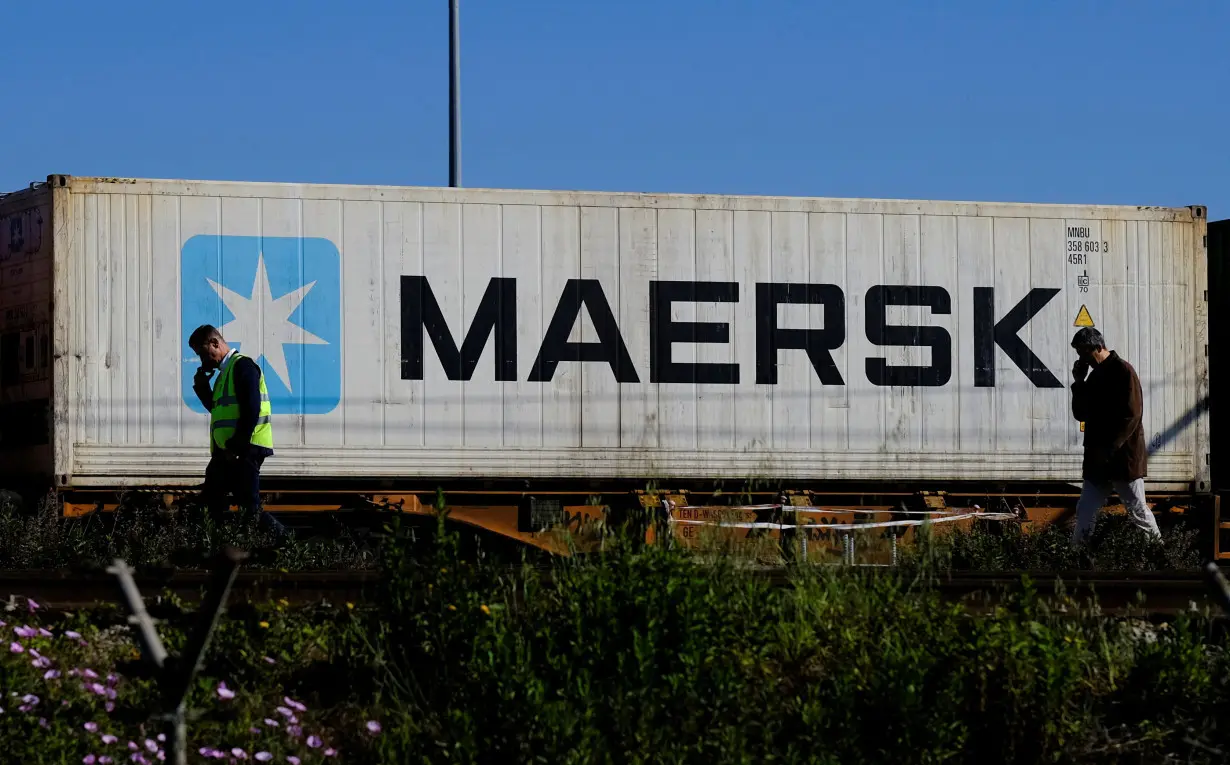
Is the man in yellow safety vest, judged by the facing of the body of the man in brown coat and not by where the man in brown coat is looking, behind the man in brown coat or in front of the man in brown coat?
in front

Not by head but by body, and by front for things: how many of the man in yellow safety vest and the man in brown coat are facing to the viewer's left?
2

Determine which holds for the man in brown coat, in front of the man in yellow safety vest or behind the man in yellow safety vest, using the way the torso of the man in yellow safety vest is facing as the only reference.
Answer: behind

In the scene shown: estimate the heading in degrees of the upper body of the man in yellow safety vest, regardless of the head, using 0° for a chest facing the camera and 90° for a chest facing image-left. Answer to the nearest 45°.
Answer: approximately 90°

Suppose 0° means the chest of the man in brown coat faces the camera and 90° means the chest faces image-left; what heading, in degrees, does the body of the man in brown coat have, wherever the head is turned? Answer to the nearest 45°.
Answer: approximately 90°

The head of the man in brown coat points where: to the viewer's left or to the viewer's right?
to the viewer's left

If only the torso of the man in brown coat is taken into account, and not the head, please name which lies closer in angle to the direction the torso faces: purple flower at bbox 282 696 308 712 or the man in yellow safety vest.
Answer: the man in yellow safety vest
